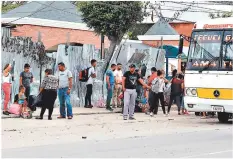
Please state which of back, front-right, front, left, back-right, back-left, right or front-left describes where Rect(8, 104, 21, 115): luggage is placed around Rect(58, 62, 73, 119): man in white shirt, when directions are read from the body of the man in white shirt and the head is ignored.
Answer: front-right

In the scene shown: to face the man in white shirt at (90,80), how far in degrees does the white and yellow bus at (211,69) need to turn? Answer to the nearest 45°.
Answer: approximately 90° to its right

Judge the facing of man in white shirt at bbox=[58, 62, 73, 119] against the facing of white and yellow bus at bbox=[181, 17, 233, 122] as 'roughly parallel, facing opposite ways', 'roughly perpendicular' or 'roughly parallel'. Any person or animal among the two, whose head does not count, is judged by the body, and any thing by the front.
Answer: roughly parallel

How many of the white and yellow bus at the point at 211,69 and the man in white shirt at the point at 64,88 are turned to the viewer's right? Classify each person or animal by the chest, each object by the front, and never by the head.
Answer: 0

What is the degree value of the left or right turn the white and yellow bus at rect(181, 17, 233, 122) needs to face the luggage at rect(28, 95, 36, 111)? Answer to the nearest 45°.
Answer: approximately 45° to its right

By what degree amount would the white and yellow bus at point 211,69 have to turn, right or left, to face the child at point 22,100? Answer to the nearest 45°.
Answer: approximately 45° to its right

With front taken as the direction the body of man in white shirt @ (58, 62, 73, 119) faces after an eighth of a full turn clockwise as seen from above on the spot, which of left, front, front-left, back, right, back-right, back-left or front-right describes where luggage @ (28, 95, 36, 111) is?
front

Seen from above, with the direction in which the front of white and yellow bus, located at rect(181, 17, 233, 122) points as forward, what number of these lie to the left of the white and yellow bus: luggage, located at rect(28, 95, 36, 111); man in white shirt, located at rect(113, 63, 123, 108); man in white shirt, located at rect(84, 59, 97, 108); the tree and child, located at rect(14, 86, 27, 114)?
0

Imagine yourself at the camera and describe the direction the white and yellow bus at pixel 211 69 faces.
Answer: facing the viewer and to the left of the viewer

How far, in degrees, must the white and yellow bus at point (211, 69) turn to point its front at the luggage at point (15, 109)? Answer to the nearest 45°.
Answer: approximately 45° to its right

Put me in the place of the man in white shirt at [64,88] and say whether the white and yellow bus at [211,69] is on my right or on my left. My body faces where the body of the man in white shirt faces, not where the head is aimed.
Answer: on my left

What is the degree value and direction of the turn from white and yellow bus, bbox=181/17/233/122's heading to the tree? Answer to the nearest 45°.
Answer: approximately 90° to its right

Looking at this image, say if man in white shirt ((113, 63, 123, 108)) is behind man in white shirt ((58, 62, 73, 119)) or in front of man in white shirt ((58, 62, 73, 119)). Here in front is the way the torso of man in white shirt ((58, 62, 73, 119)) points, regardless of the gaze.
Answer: behind

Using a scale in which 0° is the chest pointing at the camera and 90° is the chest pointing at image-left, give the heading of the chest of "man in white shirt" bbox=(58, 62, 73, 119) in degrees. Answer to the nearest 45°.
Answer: approximately 45°

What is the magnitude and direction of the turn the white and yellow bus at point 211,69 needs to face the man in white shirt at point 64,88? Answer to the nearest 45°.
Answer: approximately 45° to its right
